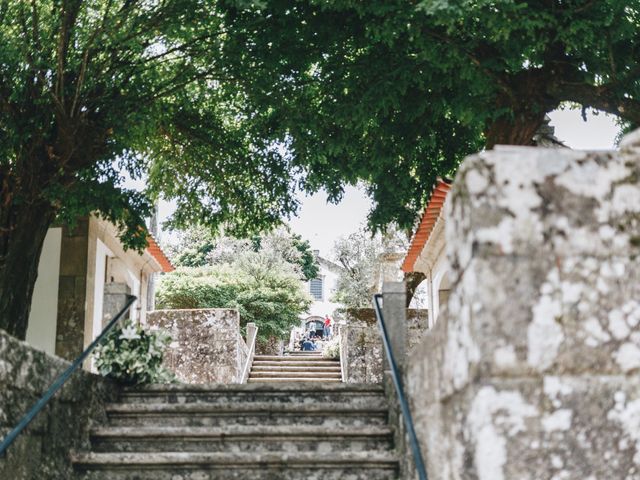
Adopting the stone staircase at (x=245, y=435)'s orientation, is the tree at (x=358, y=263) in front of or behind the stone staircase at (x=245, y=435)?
behind

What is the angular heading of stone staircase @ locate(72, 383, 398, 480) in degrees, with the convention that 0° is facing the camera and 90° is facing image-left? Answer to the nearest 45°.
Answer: approximately 0°

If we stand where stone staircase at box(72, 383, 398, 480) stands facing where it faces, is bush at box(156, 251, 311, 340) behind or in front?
behind

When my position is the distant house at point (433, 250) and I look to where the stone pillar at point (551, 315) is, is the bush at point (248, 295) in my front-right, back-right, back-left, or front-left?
back-right

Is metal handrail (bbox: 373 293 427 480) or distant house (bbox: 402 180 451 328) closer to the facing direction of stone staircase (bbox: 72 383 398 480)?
the metal handrail

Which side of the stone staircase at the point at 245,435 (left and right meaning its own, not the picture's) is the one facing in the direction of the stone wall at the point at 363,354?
back

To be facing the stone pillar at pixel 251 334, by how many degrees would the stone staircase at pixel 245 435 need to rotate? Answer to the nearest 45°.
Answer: approximately 180°

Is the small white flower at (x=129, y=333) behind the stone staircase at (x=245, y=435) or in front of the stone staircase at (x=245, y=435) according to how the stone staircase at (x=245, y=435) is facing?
behind

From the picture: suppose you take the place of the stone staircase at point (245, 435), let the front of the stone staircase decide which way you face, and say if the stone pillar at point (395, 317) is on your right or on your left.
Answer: on your left
